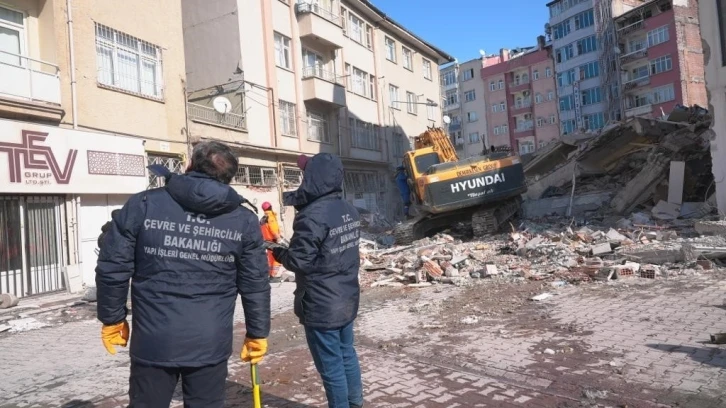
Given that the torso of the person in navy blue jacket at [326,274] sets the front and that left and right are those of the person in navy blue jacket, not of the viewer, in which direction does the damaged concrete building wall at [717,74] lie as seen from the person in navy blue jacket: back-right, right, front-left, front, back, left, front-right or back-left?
right

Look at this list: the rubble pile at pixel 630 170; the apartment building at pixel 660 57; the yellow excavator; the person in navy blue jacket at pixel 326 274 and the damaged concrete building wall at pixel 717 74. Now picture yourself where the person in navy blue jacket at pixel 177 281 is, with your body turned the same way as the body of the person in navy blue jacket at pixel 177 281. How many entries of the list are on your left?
0

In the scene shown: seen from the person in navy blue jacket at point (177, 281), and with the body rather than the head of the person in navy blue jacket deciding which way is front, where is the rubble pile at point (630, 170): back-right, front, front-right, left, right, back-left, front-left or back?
front-right

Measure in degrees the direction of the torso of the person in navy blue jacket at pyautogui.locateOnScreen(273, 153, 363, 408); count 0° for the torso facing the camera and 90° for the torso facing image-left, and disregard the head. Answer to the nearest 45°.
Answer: approximately 135°

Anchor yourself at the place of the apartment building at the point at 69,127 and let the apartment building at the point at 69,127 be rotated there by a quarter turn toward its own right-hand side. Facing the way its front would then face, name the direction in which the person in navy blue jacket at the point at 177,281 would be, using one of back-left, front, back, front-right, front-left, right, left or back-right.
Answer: front-left

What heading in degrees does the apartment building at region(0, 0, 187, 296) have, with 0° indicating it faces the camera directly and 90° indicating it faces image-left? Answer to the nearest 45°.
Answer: approximately 315°

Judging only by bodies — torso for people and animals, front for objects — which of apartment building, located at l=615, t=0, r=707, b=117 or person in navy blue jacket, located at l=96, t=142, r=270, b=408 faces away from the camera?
the person in navy blue jacket

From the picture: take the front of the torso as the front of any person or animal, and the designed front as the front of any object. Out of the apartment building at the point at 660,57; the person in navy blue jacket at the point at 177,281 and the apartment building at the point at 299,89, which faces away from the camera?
the person in navy blue jacket

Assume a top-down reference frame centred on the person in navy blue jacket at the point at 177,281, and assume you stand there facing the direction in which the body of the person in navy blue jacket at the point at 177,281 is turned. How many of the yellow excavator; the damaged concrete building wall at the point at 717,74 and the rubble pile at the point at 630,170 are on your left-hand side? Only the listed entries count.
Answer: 0

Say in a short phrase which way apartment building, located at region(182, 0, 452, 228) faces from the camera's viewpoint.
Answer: facing the viewer and to the right of the viewer

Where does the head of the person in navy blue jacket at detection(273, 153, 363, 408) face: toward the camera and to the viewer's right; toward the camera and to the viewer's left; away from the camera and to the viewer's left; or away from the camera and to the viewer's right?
away from the camera and to the viewer's left

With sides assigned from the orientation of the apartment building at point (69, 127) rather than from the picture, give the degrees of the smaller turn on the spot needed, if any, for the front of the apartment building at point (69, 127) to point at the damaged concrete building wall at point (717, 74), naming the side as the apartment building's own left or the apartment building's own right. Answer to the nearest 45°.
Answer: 0° — it already faces it

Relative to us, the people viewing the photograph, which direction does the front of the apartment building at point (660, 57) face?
facing the viewer and to the left of the viewer

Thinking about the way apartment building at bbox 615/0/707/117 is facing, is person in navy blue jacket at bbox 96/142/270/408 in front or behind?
in front

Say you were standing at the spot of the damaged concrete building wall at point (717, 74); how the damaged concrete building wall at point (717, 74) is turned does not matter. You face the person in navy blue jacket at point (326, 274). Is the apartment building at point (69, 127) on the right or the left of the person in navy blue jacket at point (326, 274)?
right

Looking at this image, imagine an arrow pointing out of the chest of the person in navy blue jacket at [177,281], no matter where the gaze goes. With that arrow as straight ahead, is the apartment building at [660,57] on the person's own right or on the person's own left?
on the person's own right

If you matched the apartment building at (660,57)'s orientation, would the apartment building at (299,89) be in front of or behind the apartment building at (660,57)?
in front

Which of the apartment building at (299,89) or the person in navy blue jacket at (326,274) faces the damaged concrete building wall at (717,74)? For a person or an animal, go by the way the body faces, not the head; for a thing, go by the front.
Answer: the apartment building at (299,89)

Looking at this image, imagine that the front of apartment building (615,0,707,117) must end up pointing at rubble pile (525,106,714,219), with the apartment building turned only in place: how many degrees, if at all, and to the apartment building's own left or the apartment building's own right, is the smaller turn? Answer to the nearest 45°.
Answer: approximately 45° to the apartment building's own left

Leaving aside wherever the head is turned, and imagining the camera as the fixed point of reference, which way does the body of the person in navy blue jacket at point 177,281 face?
away from the camera

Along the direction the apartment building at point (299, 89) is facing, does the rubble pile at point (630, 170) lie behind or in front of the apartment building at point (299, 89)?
in front
